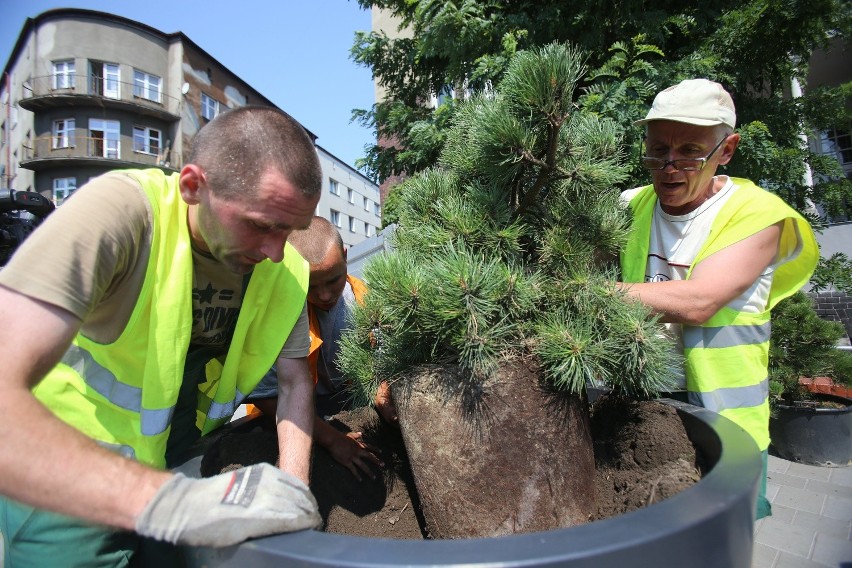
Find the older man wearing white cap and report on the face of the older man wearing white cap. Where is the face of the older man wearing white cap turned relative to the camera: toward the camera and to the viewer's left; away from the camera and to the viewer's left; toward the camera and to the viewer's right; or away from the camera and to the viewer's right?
toward the camera and to the viewer's left

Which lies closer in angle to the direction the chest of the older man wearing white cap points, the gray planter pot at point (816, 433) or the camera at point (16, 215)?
the camera

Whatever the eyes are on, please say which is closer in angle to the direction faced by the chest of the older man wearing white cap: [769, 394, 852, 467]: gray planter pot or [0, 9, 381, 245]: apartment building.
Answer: the apartment building

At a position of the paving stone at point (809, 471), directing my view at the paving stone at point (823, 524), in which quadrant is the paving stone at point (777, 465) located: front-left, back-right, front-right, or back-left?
back-right

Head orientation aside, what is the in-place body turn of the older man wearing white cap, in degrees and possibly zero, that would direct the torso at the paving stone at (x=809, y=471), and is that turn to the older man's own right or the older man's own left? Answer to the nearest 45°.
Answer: approximately 135° to the older man's own right

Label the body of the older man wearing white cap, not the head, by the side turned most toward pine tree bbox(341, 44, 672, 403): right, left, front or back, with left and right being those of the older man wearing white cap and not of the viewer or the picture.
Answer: front

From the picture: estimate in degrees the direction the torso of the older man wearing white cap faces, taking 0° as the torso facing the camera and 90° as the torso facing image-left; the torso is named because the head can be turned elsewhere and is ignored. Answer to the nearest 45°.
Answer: approximately 45°
